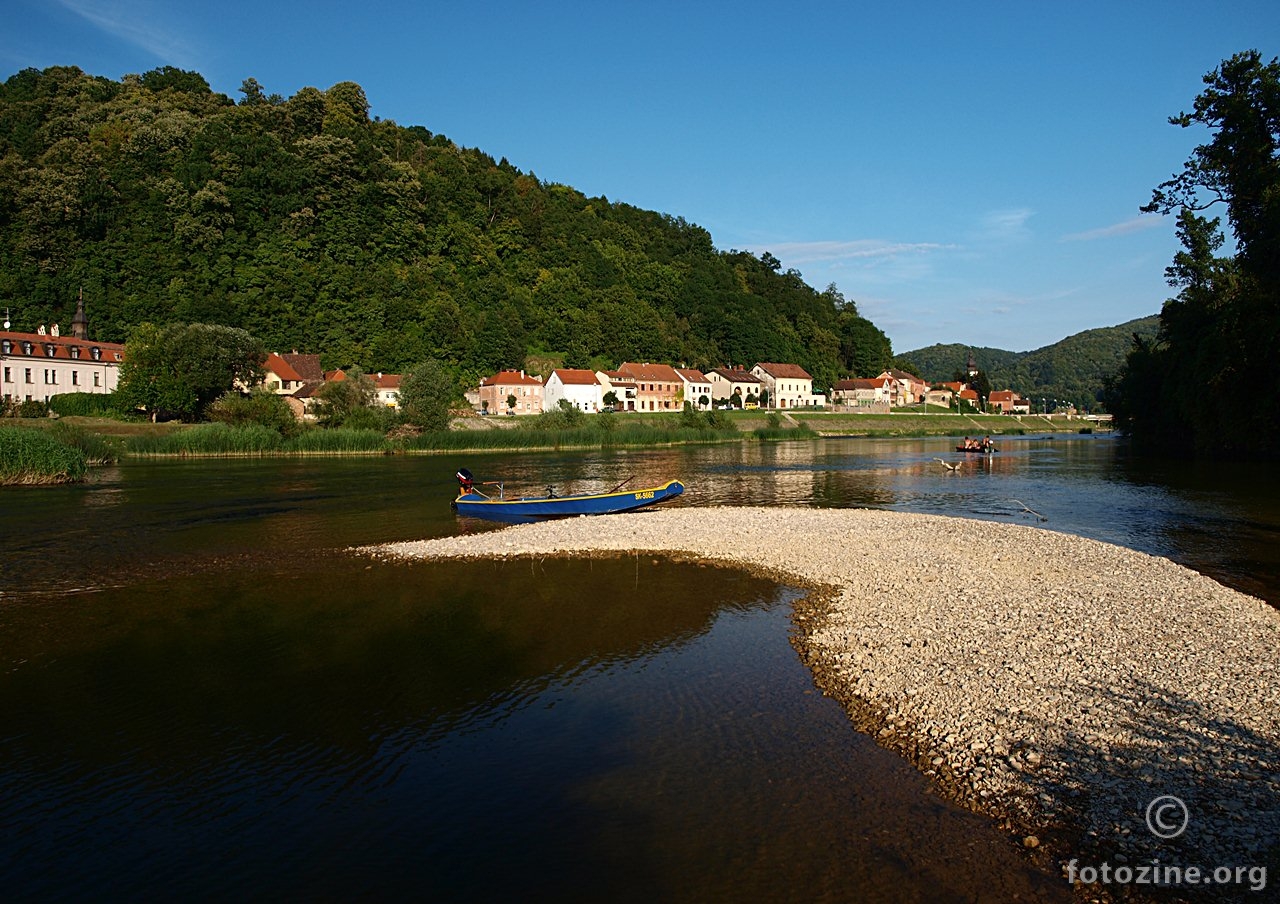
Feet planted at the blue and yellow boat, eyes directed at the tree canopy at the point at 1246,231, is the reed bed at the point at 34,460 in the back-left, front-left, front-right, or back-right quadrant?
back-left

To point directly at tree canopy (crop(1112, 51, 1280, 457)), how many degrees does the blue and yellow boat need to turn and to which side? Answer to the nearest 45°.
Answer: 0° — it already faces it

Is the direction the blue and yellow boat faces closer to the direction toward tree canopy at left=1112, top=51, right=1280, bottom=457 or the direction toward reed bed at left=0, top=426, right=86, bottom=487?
the tree canopy

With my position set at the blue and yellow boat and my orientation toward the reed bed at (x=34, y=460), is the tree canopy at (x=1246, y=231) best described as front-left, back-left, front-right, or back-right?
back-right

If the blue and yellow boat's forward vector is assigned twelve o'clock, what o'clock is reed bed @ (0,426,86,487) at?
The reed bed is roughly at 7 o'clock from the blue and yellow boat.

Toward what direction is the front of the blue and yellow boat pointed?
to the viewer's right
